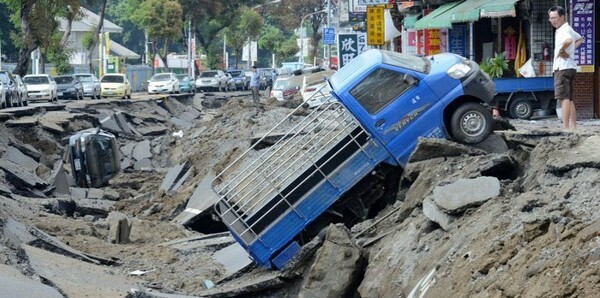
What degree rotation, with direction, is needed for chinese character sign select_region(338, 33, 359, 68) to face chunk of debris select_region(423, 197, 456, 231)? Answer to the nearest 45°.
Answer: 0° — it already faces it

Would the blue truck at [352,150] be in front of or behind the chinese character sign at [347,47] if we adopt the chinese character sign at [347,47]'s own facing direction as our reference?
in front

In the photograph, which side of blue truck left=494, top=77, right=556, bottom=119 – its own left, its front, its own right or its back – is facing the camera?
left

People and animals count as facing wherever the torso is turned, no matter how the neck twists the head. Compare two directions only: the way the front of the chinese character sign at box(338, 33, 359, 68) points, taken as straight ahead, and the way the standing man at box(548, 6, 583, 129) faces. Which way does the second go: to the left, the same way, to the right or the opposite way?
to the right

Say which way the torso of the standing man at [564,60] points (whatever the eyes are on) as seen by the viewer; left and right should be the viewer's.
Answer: facing to the left of the viewer

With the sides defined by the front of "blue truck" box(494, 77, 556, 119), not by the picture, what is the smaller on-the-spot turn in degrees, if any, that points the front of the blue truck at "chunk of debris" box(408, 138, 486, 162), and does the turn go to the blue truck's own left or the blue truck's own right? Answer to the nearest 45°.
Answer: approximately 90° to the blue truck's own left

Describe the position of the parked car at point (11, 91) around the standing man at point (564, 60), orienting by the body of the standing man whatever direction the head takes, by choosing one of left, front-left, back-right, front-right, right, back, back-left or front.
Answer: front-right

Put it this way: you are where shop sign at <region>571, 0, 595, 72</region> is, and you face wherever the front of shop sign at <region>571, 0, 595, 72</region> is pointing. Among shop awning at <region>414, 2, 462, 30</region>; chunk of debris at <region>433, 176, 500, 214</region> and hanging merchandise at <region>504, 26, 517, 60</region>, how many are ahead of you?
1

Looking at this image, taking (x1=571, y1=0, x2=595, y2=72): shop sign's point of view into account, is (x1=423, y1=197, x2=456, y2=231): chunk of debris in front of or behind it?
in front

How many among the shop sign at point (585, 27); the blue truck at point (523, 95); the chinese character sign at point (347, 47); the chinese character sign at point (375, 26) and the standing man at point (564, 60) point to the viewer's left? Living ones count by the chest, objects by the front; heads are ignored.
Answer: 2

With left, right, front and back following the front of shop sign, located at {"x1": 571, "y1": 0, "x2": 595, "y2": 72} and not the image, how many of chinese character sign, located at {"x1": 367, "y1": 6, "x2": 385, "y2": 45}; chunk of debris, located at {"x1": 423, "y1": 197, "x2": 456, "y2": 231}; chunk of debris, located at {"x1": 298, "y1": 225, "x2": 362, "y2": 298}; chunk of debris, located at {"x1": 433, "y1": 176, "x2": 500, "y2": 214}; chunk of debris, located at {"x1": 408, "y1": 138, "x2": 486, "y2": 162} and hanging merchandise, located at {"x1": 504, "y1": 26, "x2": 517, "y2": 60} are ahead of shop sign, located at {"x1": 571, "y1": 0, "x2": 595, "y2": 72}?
4

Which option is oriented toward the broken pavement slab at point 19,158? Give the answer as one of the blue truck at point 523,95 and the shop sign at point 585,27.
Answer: the blue truck

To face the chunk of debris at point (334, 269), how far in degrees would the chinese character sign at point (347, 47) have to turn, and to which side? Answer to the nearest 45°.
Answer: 0° — it already faces it
